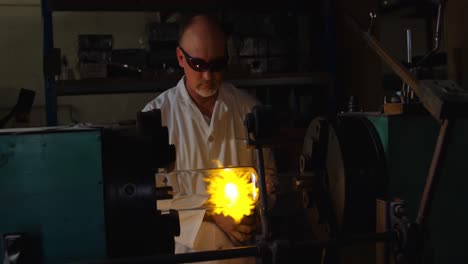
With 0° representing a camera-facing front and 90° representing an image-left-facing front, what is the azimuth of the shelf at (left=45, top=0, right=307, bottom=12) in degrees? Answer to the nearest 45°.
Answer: approximately 0°

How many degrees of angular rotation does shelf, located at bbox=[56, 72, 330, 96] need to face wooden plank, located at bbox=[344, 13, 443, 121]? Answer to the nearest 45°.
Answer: approximately 45° to its left

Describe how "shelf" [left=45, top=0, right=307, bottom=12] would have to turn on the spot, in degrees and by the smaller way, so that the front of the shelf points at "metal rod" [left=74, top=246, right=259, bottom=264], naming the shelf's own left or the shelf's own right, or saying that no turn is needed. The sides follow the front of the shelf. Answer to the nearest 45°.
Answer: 0° — it already faces it

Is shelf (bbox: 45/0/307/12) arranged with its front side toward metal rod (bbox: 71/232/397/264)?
yes

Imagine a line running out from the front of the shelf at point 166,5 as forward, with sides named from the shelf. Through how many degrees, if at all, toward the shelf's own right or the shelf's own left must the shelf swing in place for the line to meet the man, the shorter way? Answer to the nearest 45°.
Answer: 0° — it already faces them

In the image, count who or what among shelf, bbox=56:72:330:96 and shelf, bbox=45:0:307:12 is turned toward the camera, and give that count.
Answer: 2

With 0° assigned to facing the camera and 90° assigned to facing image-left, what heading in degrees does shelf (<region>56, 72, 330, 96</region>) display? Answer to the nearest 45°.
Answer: approximately 0°
